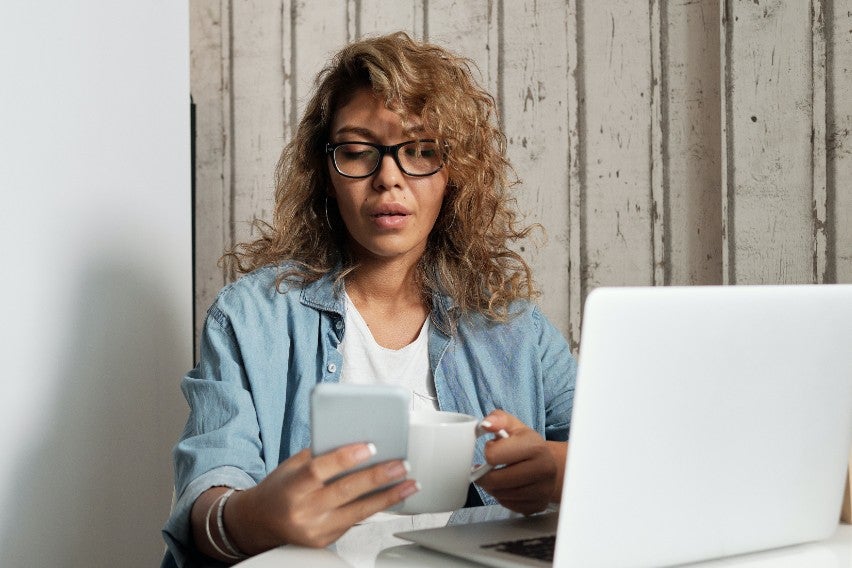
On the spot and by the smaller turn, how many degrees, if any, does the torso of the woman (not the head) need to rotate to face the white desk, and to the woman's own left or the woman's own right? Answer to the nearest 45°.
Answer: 0° — they already face it

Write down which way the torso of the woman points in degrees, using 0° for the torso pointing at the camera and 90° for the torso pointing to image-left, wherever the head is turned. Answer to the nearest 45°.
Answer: approximately 0°
